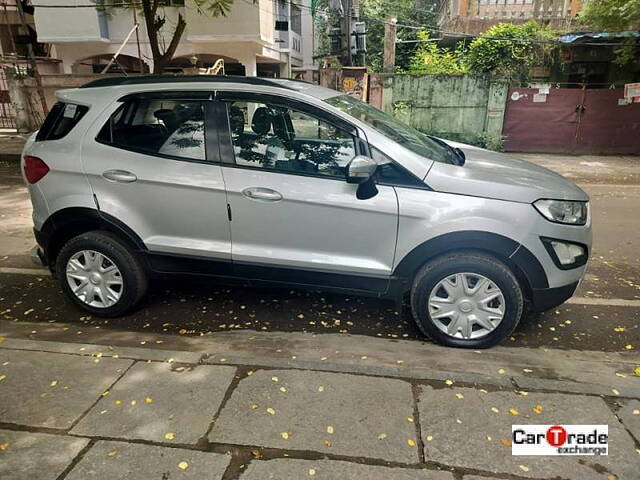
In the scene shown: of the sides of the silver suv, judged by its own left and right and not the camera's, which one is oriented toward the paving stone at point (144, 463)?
right

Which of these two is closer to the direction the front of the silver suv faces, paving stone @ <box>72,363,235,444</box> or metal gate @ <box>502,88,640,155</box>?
the metal gate

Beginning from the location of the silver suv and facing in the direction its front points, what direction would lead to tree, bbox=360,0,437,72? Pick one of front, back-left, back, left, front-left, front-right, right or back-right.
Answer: left

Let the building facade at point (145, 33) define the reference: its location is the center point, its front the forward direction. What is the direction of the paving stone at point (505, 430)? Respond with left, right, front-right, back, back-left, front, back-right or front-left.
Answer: front

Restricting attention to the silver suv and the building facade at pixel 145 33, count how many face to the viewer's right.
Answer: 1

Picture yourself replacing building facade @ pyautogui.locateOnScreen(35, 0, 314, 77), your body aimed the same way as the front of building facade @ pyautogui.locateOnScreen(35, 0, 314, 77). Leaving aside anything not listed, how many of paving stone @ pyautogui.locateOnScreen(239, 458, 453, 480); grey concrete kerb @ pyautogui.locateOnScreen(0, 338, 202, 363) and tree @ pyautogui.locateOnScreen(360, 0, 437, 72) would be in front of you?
2

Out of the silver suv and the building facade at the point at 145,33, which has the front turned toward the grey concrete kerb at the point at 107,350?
the building facade

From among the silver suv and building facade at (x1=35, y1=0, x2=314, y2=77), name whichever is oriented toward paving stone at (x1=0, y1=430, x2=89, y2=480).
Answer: the building facade

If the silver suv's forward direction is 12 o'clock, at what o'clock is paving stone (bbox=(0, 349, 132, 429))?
The paving stone is roughly at 5 o'clock from the silver suv.

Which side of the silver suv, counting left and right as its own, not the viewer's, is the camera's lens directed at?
right

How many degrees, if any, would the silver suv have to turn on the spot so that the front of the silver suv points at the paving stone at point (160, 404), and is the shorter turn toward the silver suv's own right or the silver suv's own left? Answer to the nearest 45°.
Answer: approximately 135° to the silver suv's own right

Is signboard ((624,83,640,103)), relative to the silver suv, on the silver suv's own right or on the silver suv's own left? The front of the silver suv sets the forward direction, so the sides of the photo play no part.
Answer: on the silver suv's own left

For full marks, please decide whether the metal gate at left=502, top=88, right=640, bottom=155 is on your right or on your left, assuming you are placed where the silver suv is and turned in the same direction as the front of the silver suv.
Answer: on your left

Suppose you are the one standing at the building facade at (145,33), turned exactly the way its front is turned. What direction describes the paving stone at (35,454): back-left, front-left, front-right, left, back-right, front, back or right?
front

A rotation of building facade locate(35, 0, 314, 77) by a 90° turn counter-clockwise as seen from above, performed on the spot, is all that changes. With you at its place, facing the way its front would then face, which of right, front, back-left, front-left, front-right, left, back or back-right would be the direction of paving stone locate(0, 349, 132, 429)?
right

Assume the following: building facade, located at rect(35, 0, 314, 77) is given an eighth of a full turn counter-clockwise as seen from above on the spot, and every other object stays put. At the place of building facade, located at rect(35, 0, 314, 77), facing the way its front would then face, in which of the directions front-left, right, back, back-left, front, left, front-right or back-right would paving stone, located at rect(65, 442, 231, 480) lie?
front-right

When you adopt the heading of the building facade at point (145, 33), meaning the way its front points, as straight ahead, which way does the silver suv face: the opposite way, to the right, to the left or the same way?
to the left

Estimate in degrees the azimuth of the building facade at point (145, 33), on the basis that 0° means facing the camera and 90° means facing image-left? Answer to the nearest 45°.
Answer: approximately 0°
